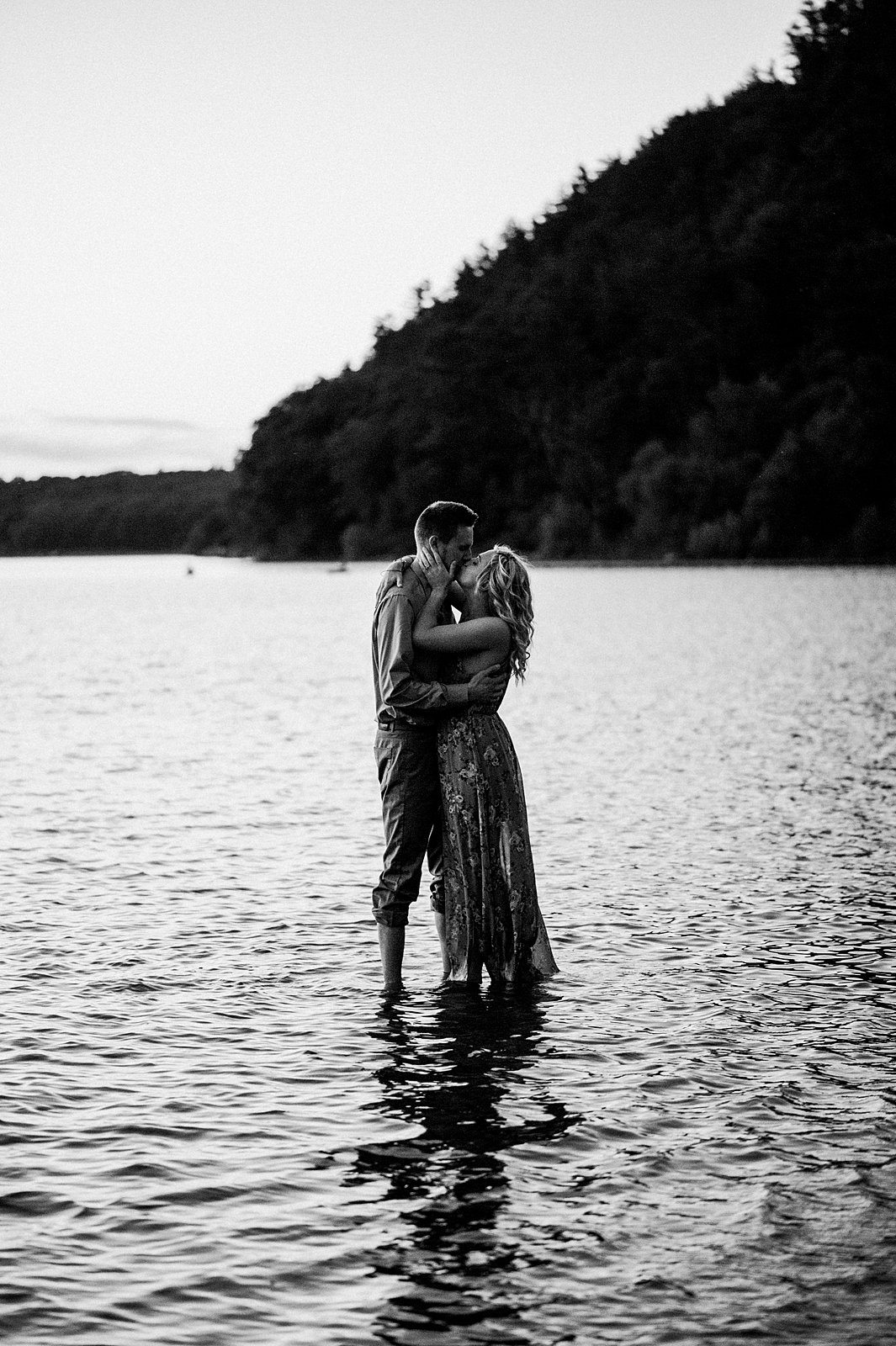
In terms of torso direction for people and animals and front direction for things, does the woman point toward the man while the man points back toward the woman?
yes

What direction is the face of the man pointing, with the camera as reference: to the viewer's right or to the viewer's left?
to the viewer's right

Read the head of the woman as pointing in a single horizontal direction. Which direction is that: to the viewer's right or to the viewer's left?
to the viewer's left

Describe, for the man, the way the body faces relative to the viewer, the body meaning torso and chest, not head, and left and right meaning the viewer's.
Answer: facing to the right of the viewer

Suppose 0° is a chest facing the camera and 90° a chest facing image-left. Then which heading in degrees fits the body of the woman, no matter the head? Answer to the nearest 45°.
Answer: approximately 90°

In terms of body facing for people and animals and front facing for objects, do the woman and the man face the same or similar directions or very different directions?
very different directions
